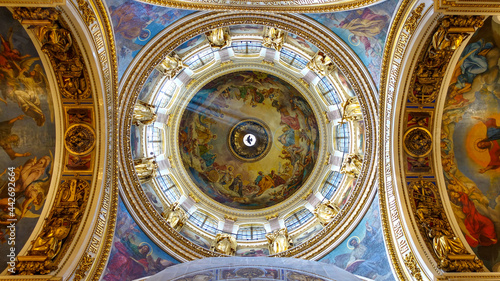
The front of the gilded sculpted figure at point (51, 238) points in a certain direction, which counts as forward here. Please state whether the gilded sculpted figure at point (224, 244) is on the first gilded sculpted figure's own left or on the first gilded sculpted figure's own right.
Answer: on the first gilded sculpted figure's own left

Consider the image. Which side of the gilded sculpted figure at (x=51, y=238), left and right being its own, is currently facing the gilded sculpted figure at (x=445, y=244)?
front

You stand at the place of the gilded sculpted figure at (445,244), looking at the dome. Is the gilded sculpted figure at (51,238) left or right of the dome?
left
